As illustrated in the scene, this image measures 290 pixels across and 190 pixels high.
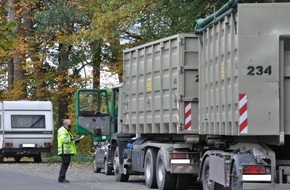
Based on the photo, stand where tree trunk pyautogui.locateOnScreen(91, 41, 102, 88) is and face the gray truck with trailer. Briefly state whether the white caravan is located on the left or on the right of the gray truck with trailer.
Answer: right

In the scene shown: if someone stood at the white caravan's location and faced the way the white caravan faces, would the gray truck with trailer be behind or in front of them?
behind

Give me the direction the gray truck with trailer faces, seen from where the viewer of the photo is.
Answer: facing away from the viewer and to the left of the viewer

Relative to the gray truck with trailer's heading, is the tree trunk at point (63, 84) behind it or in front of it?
in front

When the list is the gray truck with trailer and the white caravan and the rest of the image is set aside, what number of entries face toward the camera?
0

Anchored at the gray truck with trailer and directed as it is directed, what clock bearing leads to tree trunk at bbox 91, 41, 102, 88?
The tree trunk is roughly at 1 o'clock from the gray truck with trailer.
